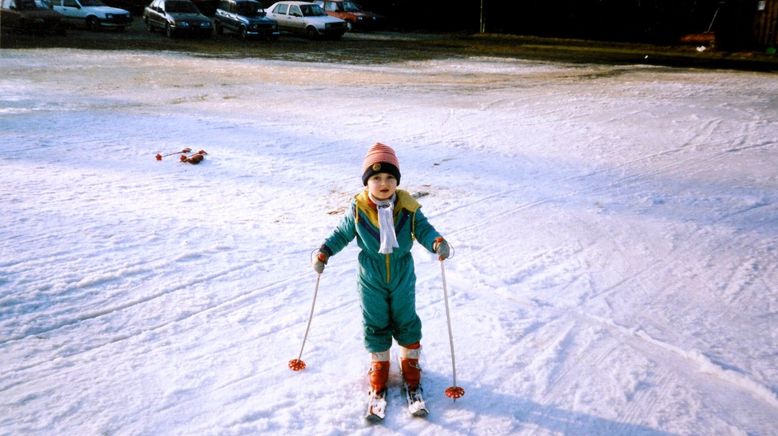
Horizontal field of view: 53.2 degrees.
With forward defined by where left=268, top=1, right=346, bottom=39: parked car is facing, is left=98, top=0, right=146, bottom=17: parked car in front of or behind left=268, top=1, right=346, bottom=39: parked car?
behind

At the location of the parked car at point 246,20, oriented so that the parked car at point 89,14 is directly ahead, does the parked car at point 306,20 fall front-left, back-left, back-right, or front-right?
back-right

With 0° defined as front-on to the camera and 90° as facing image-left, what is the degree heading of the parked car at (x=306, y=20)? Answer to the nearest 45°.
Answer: approximately 315°

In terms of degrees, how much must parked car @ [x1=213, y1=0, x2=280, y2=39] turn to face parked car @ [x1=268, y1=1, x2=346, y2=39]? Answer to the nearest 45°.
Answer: approximately 45° to its left

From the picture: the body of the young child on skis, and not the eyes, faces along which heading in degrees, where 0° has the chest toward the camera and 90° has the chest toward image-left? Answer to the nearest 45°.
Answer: approximately 0°

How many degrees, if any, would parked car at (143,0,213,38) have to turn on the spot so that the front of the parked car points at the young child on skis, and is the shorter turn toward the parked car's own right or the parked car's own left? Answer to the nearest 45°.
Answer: approximately 45° to the parked car's own right

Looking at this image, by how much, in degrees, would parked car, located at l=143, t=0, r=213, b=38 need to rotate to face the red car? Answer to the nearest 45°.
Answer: approximately 90° to its left

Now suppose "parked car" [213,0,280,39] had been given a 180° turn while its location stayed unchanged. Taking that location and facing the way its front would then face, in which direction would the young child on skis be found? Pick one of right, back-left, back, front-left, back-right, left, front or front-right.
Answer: back-left

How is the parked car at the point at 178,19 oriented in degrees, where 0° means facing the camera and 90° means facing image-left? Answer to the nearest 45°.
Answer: approximately 315°
